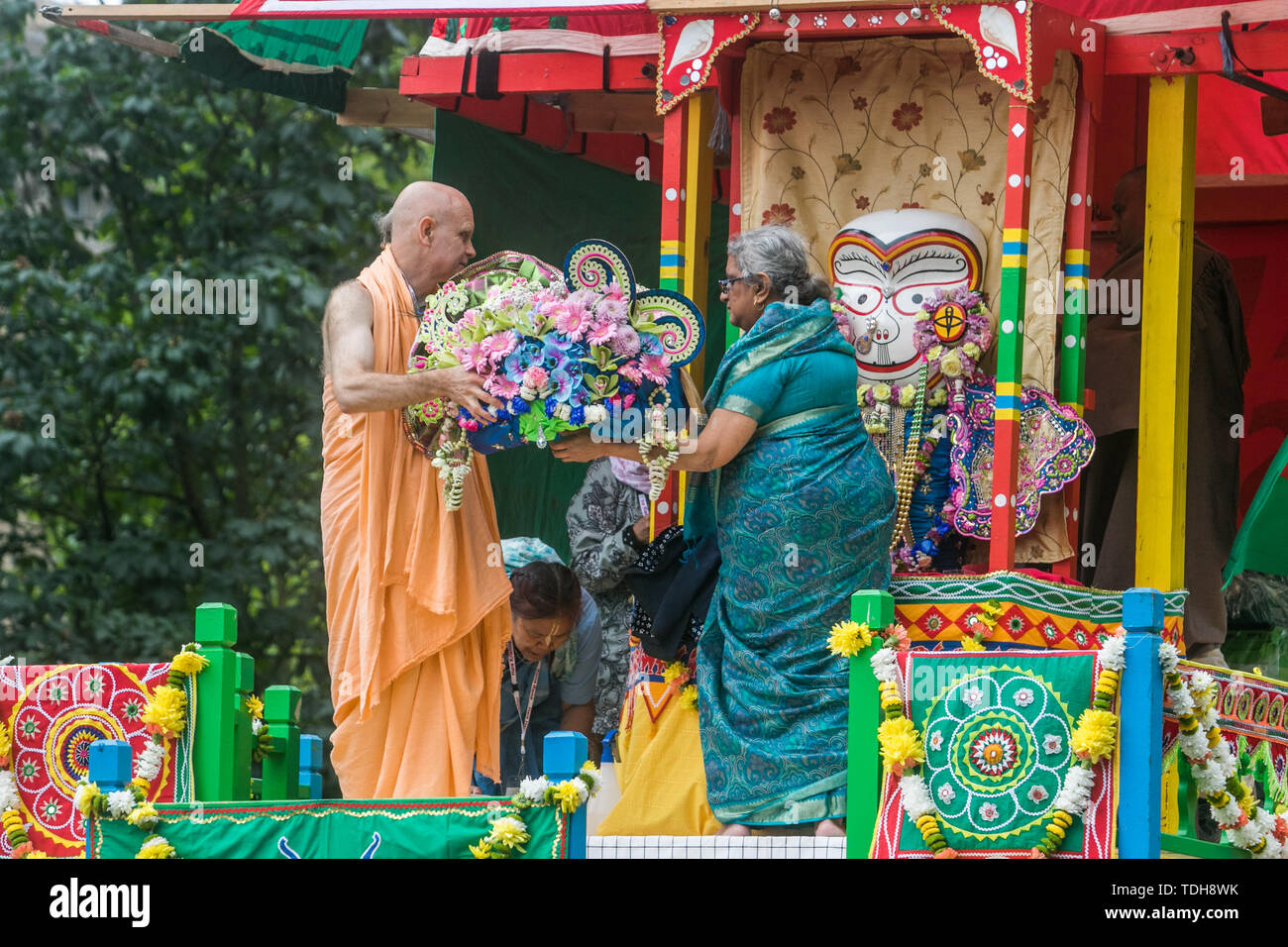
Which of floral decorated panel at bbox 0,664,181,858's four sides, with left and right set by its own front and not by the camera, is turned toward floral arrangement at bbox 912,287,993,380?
left

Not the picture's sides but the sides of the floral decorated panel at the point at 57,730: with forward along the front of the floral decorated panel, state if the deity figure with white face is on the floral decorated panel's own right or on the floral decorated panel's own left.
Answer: on the floral decorated panel's own left

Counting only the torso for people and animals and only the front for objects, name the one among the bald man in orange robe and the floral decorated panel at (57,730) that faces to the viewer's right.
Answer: the bald man in orange robe

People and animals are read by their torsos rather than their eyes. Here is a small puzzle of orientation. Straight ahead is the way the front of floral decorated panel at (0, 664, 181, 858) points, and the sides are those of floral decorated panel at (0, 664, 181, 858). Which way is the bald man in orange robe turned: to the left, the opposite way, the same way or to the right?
to the left

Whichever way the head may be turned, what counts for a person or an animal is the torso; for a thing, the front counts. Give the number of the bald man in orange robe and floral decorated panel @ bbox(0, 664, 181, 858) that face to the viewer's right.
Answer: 1

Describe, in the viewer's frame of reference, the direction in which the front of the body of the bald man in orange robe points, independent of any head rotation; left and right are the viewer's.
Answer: facing to the right of the viewer

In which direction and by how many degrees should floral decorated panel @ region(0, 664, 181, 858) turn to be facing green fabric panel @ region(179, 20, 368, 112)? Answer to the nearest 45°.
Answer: approximately 180°

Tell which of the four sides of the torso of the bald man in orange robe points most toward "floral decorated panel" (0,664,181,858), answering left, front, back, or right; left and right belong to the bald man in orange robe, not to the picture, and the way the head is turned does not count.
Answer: back

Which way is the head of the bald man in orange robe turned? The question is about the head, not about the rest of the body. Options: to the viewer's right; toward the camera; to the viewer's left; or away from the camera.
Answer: to the viewer's right

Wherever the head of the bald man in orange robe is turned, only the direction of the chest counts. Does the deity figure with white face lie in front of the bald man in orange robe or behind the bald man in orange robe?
in front

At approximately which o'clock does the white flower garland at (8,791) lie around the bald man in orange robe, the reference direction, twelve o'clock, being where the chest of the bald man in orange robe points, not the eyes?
The white flower garland is roughly at 6 o'clock from the bald man in orange robe.

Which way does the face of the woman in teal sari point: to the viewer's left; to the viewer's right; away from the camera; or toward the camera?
to the viewer's left

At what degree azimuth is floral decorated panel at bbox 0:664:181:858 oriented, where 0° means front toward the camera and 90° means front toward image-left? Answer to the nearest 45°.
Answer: approximately 0°
